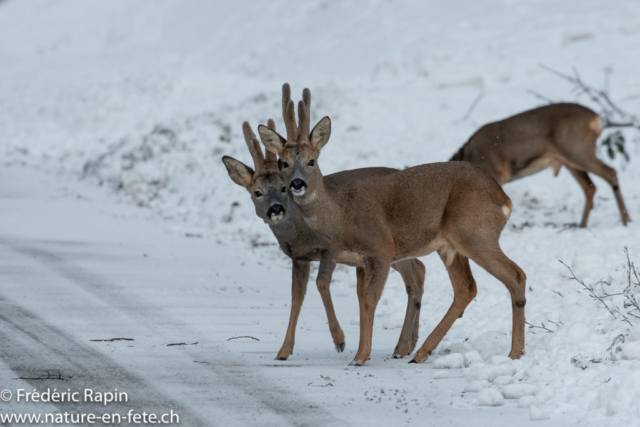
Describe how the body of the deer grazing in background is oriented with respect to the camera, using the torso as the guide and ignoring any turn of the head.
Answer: to the viewer's left

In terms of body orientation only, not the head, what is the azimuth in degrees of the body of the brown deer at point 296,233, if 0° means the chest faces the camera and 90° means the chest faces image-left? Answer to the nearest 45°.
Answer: approximately 45°

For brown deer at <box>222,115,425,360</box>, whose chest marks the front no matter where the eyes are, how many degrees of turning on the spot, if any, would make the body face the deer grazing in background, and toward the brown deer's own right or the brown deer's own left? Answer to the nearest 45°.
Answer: approximately 180°

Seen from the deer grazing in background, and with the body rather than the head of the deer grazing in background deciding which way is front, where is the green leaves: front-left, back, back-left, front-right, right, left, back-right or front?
back-right

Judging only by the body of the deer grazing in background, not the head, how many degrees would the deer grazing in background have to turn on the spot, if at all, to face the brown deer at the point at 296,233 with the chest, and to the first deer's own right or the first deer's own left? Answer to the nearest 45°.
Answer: approximately 90° to the first deer's own left

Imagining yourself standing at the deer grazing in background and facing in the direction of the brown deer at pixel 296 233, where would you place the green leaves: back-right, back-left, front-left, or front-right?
back-left

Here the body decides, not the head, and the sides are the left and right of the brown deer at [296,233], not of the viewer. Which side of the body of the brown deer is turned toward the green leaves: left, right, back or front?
back

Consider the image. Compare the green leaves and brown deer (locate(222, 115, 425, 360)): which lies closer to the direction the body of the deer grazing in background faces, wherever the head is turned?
the brown deer
